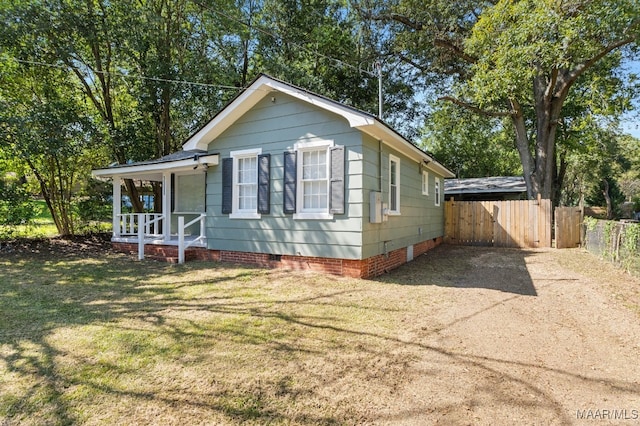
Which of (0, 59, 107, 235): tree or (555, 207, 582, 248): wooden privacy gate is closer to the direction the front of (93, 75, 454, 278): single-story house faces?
the tree

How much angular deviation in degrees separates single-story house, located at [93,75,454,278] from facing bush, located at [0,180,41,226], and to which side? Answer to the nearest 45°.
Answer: approximately 90° to its right

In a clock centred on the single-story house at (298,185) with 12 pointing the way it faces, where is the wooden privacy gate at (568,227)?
The wooden privacy gate is roughly at 7 o'clock from the single-story house.

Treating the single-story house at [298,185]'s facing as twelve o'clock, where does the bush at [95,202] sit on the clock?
The bush is roughly at 3 o'clock from the single-story house.

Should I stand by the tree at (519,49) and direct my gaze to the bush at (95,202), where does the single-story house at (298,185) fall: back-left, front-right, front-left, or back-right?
front-left

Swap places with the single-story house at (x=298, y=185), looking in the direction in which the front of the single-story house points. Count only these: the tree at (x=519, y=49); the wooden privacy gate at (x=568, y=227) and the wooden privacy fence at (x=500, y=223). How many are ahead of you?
0

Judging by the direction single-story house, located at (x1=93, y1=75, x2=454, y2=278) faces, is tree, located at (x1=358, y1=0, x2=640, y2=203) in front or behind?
behind

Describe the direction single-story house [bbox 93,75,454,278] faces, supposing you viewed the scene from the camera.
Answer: facing the viewer and to the left of the viewer

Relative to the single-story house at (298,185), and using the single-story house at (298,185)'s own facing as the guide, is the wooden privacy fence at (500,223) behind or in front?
behind
